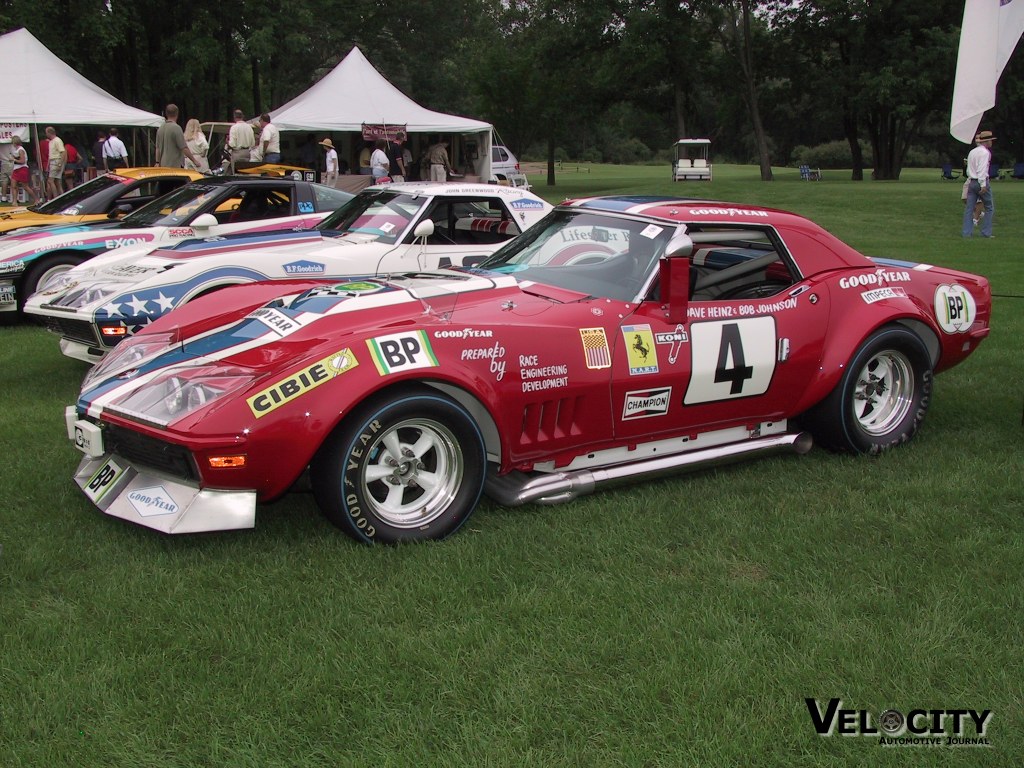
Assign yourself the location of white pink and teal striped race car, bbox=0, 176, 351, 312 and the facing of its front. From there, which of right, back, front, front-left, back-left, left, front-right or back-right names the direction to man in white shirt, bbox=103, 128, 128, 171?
back-right

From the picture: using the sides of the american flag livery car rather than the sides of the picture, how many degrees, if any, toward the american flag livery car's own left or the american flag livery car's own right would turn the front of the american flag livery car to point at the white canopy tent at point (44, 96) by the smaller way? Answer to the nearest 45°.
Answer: approximately 135° to the american flag livery car's own right

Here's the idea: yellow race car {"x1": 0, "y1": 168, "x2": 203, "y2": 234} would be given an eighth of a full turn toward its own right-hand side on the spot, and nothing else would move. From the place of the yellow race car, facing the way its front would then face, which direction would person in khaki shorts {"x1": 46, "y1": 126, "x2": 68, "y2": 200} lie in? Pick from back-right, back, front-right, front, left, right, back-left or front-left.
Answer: right

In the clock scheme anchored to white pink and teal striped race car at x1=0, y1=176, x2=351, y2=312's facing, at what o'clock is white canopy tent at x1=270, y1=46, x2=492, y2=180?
The white canopy tent is roughly at 5 o'clock from the white pink and teal striped race car.

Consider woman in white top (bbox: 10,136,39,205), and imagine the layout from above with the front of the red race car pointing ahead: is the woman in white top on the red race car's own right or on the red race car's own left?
on the red race car's own right

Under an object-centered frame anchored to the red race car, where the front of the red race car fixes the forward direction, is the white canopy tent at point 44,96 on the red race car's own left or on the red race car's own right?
on the red race car's own right

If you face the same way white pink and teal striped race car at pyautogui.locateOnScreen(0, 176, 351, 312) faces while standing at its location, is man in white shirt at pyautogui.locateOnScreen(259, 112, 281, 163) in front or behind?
behind
